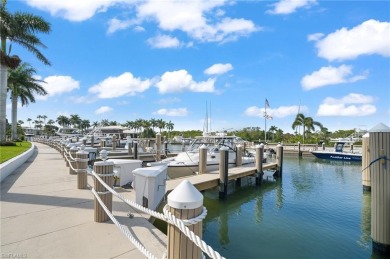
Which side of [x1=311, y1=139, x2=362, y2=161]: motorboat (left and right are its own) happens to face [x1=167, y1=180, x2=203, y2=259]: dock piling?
left

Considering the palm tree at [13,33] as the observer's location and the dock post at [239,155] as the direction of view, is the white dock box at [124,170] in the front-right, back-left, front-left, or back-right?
front-right

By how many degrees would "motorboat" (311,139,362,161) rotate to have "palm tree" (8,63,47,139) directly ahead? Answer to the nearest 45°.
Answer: approximately 45° to its left

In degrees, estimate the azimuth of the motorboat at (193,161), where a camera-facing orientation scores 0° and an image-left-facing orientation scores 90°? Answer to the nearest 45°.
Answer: approximately 45°

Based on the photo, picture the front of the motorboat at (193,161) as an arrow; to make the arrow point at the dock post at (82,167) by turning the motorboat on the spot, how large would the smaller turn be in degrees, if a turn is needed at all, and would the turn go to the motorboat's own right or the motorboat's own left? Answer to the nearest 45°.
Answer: approximately 45° to the motorboat's own left

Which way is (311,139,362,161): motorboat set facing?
to the viewer's left
